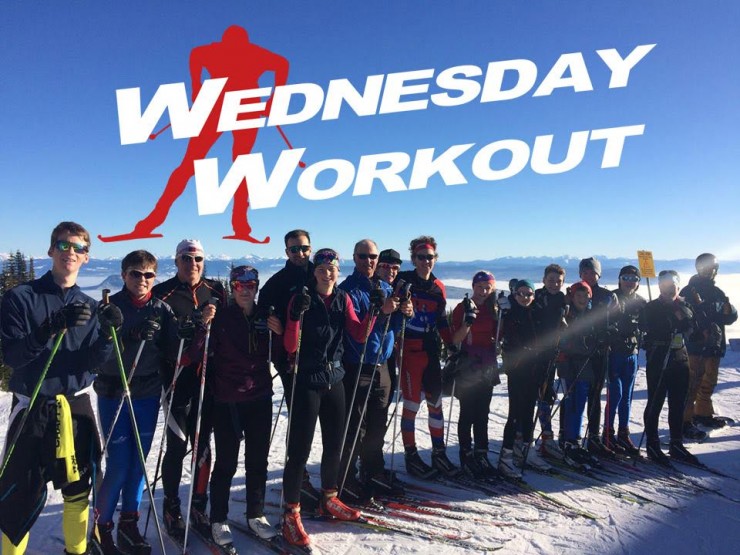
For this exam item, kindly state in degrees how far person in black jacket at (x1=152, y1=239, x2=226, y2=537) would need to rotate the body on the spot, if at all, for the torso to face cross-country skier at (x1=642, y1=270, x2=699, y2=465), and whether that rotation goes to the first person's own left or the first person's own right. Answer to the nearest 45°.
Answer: approximately 90° to the first person's own left

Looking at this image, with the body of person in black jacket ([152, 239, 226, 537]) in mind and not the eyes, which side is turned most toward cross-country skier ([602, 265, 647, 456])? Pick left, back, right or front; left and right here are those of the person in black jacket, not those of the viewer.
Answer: left

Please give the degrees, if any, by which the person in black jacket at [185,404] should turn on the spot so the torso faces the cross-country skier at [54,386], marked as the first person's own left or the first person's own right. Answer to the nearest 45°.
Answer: approximately 45° to the first person's own right

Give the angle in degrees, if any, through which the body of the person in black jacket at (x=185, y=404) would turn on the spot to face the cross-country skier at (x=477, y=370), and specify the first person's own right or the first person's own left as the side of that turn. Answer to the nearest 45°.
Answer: approximately 90° to the first person's own left

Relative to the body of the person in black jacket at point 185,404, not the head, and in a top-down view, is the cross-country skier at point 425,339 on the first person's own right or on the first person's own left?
on the first person's own left

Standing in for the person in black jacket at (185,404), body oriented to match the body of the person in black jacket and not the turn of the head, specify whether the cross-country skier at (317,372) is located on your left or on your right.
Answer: on your left

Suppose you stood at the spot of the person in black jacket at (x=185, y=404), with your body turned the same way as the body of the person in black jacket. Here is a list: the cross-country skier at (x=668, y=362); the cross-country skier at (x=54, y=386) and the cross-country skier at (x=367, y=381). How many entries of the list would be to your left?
2

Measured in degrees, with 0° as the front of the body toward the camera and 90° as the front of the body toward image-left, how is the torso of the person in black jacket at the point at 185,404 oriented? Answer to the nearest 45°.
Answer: approximately 0°
